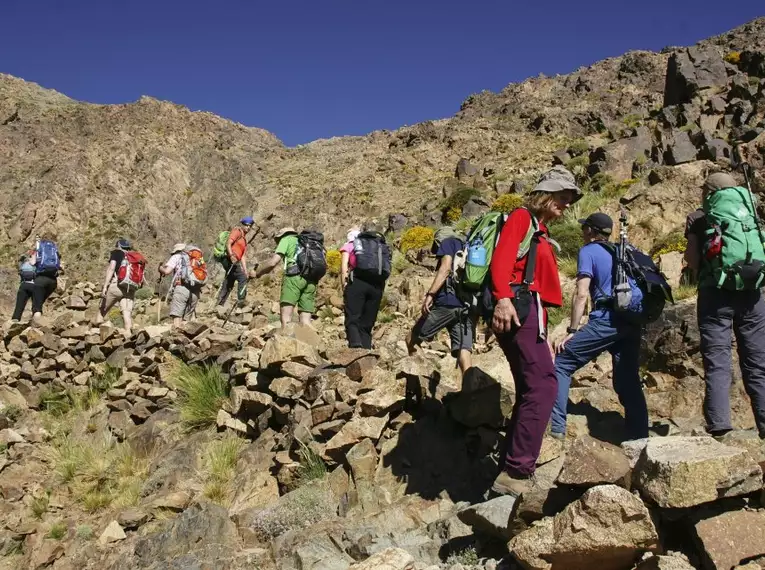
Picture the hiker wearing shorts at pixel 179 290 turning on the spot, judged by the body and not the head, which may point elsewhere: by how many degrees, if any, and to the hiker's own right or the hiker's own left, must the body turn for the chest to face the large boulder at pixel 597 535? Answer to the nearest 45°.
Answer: approximately 135° to the hiker's own left

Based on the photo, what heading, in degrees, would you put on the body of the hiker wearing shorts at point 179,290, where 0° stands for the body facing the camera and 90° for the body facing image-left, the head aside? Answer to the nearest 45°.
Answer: approximately 135°

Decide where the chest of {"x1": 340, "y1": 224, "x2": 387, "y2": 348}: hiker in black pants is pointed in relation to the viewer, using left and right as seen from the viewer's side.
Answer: facing away from the viewer and to the left of the viewer

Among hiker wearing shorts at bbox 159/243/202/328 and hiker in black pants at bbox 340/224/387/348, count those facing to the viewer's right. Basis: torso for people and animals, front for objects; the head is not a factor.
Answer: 0

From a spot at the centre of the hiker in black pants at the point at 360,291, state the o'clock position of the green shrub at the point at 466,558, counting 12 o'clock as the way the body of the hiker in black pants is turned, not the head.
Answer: The green shrub is roughly at 7 o'clock from the hiker in black pants.

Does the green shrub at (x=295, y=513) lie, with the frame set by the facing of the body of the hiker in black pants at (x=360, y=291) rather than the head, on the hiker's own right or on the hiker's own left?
on the hiker's own left

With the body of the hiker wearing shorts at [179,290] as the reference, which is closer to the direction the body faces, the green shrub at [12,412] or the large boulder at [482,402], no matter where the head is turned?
the green shrub

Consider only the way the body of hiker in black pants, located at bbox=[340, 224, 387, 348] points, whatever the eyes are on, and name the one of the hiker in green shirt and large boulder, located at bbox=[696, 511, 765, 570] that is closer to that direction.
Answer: the hiker in green shirt

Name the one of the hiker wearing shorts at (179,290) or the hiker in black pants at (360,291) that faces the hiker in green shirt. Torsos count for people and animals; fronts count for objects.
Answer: the hiker in black pants
